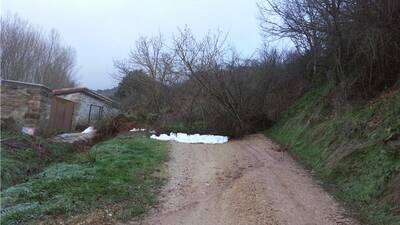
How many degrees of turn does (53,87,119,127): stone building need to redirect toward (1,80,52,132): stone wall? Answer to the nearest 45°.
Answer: approximately 45° to its right

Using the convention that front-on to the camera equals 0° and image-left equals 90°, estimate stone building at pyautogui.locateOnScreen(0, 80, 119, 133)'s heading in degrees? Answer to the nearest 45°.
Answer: approximately 315°
